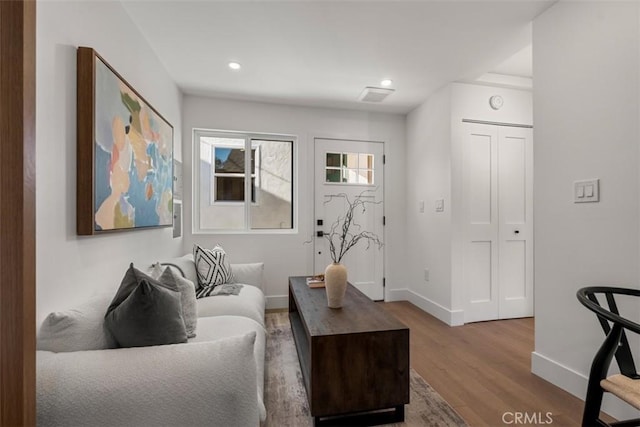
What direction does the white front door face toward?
toward the camera

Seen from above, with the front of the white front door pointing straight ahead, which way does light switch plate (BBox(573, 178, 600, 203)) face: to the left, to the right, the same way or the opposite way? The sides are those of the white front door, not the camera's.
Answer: to the right

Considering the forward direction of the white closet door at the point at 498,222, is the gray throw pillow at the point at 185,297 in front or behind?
in front

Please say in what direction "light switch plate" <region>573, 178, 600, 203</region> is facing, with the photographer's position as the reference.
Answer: facing the viewer and to the left of the viewer

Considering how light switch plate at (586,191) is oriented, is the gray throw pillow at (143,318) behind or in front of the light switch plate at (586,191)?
in front

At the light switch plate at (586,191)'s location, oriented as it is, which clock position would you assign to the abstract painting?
The abstract painting is roughly at 12 o'clock from the light switch plate.

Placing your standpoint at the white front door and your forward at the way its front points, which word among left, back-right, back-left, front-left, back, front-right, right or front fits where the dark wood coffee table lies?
front

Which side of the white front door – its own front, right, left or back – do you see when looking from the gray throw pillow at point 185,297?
front

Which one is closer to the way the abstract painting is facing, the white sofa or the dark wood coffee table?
the dark wood coffee table

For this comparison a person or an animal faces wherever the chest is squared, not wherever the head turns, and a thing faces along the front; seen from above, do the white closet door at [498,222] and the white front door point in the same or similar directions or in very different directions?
same or similar directions

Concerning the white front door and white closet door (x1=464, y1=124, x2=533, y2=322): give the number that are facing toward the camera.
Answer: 2

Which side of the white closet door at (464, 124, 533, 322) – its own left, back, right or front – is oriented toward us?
front

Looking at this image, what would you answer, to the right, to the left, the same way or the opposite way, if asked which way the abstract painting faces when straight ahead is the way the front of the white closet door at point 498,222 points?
to the left

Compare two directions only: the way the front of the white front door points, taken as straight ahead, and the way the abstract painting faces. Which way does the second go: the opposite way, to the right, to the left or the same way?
to the left
